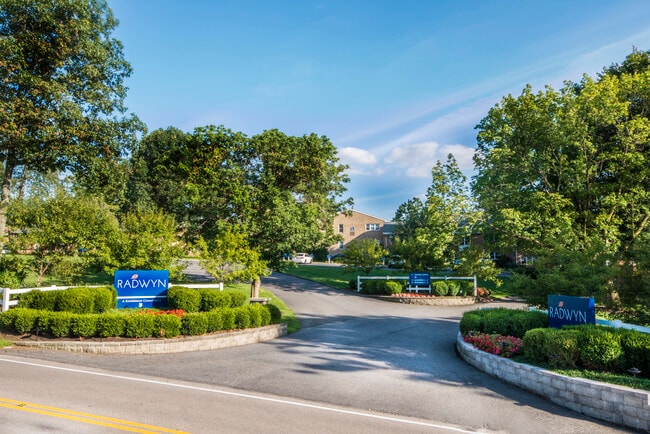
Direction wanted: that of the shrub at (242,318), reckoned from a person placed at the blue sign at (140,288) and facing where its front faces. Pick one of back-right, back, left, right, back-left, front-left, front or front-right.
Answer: front-left

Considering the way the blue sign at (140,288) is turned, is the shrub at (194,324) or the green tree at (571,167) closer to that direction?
the shrub

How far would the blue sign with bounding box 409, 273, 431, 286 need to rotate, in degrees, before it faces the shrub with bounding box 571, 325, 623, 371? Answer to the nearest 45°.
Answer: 0° — it already faces it

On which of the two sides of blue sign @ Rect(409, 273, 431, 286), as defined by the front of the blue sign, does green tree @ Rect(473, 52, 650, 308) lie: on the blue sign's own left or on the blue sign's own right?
on the blue sign's own left

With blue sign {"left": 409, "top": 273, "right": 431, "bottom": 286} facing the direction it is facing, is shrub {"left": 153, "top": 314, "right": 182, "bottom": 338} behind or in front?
in front

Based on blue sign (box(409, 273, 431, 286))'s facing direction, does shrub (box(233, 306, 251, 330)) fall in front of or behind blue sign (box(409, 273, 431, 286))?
in front

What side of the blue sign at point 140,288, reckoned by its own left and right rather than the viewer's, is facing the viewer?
front

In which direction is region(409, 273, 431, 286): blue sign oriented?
toward the camera

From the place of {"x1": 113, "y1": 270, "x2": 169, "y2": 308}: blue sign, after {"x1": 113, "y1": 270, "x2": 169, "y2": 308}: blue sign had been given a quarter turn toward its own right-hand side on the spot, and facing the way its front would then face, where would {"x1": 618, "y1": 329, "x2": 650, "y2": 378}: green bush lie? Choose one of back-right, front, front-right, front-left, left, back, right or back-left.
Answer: back-left

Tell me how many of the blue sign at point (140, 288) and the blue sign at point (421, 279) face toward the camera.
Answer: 2
